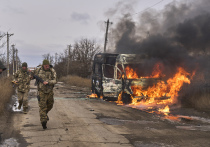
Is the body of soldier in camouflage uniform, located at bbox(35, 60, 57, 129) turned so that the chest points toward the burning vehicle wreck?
no

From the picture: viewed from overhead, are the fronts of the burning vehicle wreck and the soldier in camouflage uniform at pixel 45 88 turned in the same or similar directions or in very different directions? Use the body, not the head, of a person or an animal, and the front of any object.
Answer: same or similar directions

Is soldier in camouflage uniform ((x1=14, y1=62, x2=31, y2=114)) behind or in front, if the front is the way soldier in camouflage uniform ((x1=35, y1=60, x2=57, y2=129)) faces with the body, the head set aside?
behind

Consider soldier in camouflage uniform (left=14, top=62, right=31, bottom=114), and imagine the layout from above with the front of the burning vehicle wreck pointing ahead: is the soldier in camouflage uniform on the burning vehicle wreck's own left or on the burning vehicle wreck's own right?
on the burning vehicle wreck's own right

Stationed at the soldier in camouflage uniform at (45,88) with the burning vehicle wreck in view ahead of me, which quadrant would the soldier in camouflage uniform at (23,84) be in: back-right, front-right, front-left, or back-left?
front-left

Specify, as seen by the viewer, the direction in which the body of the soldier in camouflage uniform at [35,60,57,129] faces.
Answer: toward the camera
